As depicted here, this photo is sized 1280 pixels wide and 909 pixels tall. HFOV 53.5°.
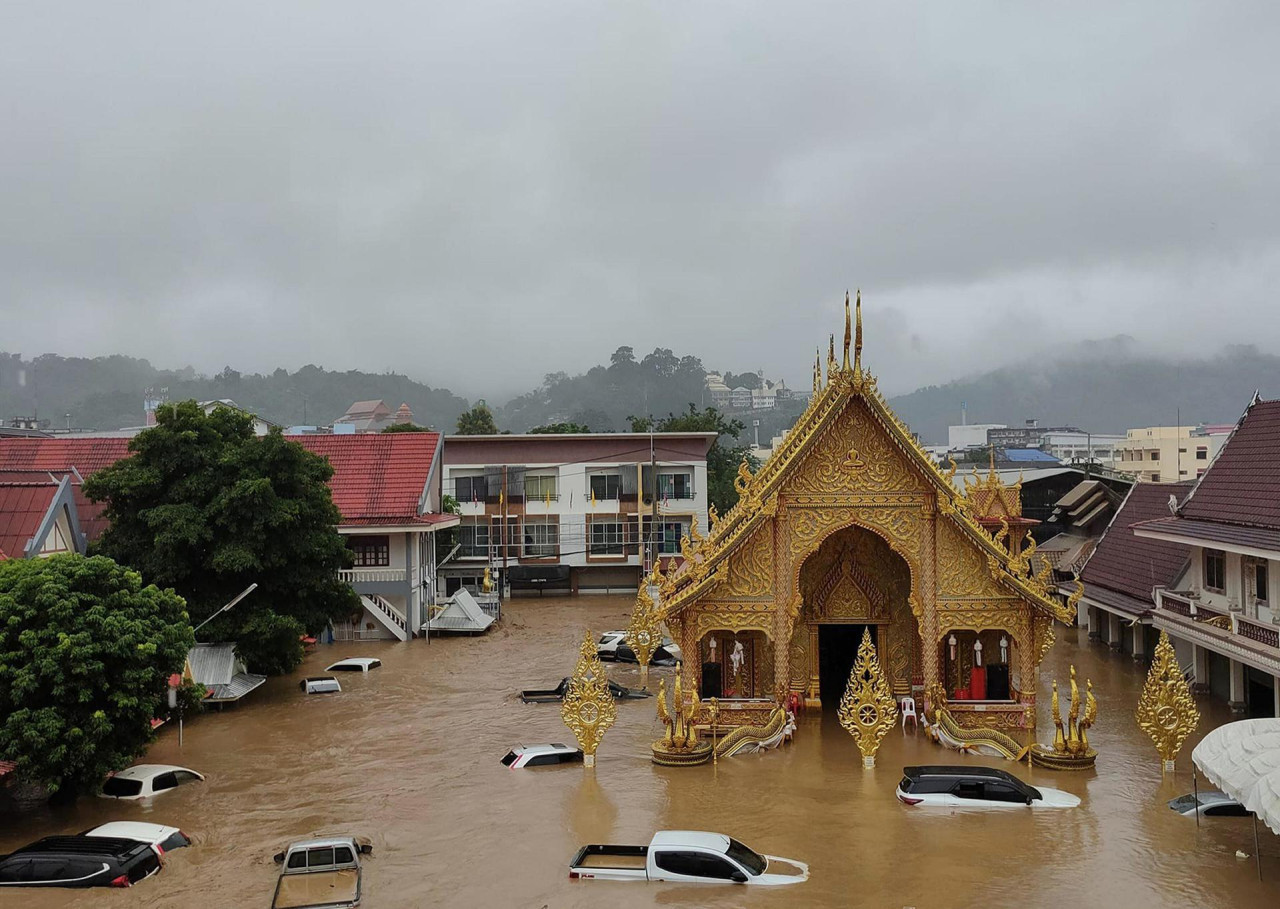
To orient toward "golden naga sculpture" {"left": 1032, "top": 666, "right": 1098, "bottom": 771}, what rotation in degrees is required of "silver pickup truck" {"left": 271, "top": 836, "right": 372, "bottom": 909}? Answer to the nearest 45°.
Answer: approximately 90° to its right

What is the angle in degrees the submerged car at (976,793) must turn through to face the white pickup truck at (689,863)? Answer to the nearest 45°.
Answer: approximately 135° to its right

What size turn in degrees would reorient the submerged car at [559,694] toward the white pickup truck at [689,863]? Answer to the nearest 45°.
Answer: approximately 90° to its right

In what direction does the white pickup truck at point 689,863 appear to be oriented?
to the viewer's right

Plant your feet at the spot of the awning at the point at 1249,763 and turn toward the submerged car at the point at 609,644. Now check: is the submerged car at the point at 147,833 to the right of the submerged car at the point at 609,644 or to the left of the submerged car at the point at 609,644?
left

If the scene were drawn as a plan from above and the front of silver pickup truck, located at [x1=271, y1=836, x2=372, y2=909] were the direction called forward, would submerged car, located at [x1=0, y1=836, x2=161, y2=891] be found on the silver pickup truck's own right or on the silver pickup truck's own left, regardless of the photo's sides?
on the silver pickup truck's own left

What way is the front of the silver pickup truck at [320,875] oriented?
away from the camera

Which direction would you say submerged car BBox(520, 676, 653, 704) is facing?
to the viewer's right

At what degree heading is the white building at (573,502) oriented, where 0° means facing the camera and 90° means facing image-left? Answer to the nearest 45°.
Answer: approximately 0°

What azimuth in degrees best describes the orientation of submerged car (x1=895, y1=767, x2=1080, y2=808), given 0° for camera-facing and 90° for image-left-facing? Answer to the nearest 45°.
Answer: approximately 270°

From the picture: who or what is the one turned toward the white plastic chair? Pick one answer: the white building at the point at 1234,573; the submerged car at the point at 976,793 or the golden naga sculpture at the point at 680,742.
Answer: the white building

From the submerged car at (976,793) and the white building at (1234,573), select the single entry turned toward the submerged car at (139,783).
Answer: the white building
